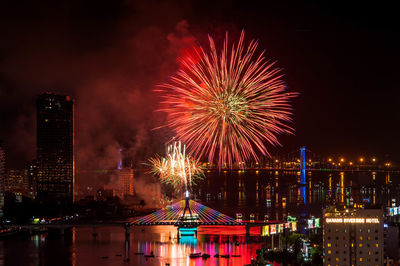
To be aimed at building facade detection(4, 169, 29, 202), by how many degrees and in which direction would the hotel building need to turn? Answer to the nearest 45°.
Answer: approximately 135° to its right

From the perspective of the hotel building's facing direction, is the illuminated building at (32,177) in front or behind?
behind

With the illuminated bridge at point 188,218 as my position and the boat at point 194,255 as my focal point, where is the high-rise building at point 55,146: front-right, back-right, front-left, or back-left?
back-right

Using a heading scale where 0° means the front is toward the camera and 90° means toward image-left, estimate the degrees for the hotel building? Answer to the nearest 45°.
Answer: approximately 0°

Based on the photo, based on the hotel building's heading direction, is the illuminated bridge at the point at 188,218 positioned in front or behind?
behind

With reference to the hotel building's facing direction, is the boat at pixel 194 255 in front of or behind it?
behind
